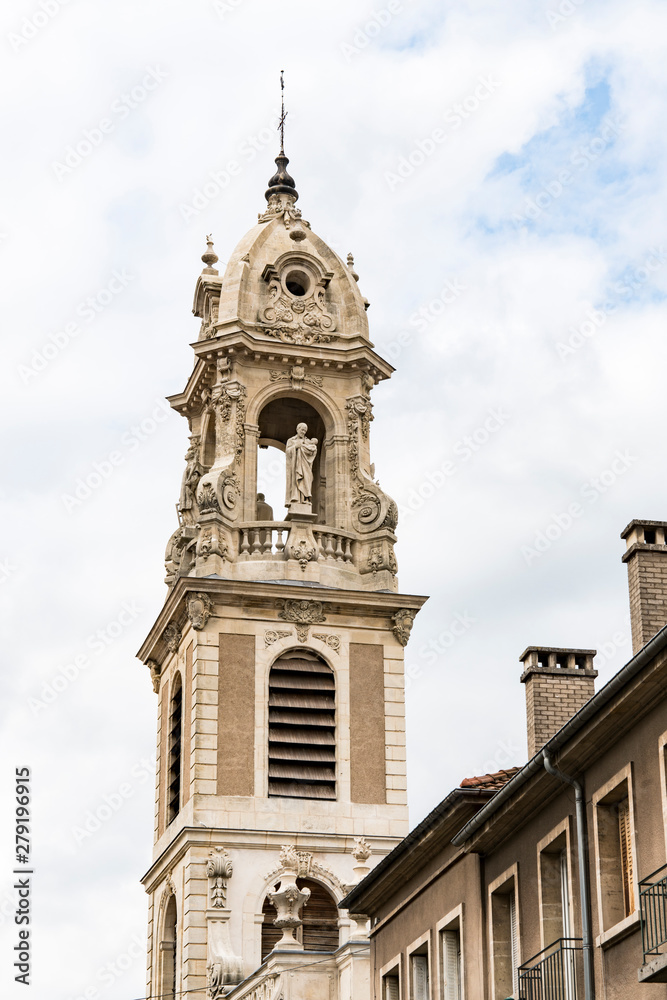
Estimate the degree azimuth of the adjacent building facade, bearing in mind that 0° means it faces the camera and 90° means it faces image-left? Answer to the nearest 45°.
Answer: approximately 45°
